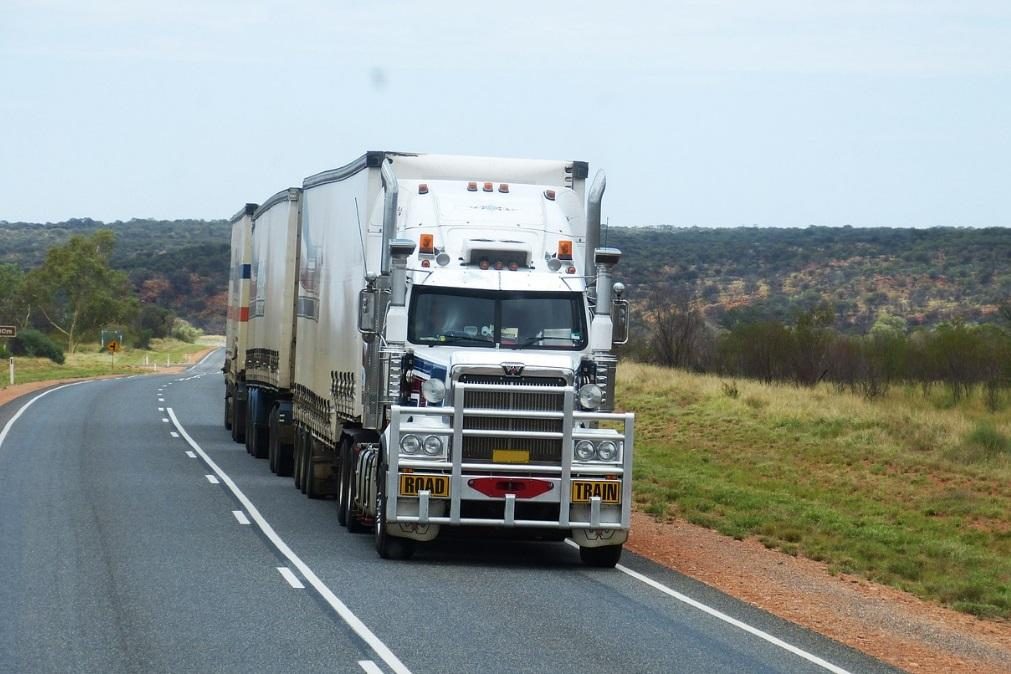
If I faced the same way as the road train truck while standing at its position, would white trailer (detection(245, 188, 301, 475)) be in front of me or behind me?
behind

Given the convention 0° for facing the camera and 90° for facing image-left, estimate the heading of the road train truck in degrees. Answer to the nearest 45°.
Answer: approximately 0°
